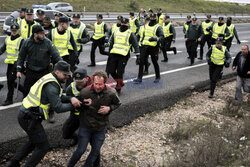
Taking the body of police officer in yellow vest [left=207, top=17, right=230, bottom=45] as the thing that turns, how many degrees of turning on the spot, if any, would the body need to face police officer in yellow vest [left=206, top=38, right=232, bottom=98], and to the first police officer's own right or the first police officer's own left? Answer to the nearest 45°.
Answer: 0° — they already face them

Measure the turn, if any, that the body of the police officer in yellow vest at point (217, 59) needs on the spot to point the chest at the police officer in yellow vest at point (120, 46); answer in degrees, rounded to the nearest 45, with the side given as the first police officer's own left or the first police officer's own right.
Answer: approximately 45° to the first police officer's own right

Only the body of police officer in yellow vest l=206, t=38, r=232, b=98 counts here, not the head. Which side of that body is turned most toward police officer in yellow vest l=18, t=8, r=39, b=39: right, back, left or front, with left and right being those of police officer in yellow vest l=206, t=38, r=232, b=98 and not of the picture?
right

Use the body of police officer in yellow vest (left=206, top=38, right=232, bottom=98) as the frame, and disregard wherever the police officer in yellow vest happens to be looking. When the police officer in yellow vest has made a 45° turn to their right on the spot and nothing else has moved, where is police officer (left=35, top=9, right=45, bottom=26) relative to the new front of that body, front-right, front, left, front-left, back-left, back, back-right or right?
front-right

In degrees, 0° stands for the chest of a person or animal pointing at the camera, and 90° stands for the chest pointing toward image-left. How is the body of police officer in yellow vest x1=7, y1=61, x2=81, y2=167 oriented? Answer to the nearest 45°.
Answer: approximately 270°

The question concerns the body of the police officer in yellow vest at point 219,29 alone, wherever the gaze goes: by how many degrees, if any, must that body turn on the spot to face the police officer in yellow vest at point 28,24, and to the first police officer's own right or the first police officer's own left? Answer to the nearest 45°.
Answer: approximately 45° to the first police officer's own right

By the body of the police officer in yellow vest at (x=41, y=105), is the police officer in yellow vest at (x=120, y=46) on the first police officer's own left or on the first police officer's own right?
on the first police officer's own left

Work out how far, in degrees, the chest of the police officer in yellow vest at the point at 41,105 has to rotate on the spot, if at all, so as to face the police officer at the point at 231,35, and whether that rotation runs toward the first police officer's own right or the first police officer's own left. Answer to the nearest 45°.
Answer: approximately 45° to the first police officer's own left

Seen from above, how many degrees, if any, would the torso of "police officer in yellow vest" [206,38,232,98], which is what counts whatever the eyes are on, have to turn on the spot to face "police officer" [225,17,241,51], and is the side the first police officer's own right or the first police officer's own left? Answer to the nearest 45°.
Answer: approximately 180°

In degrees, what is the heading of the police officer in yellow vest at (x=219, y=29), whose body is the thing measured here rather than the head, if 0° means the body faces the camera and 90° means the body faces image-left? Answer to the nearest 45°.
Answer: approximately 0°

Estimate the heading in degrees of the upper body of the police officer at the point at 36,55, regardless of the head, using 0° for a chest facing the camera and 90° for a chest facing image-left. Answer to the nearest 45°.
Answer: approximately 315°

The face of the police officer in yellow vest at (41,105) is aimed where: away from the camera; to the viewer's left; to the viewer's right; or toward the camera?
to the viewer's right
